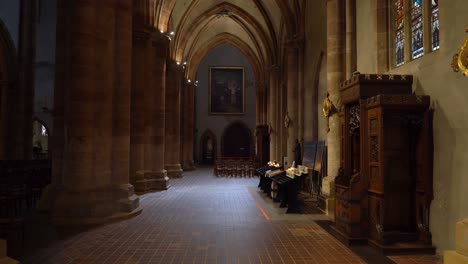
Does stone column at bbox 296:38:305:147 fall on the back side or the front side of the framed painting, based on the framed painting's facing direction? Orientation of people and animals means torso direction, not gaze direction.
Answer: on the front side

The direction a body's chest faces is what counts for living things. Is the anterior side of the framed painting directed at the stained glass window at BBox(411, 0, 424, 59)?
yes

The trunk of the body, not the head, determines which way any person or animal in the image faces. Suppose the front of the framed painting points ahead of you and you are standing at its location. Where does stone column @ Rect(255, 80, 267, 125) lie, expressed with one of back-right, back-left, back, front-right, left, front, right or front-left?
front-left

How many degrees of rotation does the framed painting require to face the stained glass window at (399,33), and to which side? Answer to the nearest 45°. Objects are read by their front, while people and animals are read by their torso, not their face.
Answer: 0° — it already faces it

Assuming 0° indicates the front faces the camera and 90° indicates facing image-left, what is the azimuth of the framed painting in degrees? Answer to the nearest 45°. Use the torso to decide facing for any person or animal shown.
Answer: approximately 0°

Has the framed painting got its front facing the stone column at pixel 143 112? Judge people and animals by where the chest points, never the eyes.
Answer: yes

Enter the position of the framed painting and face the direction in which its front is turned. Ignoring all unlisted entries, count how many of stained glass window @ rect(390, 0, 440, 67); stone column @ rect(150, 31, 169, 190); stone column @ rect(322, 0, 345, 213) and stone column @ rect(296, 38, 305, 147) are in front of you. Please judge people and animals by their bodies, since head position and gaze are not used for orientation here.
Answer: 4

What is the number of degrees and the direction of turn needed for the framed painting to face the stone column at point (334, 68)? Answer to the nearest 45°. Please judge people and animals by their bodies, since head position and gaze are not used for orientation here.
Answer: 0° — it already faces it

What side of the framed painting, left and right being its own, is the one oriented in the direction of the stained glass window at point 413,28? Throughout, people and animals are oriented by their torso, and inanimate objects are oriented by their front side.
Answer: front

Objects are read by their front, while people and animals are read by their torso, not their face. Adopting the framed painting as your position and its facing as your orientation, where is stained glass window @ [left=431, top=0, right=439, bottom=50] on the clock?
The stained glass window is roughly at 12 o'clock from the framed painting.

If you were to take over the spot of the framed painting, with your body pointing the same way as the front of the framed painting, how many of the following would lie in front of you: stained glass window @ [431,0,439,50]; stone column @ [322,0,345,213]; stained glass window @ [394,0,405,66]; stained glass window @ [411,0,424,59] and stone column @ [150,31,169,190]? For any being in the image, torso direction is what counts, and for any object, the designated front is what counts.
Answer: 5

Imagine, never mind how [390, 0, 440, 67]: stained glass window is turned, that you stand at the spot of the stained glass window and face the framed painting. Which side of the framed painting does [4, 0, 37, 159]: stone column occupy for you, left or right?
left

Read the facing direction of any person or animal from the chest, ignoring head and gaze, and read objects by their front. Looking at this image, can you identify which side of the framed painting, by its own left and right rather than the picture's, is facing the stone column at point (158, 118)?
front
